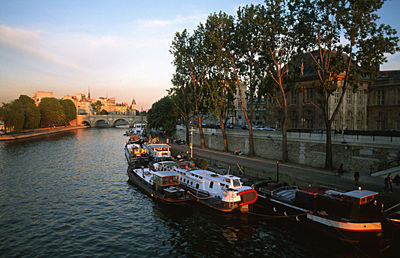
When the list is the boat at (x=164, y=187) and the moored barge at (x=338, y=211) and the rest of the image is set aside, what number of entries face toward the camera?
0

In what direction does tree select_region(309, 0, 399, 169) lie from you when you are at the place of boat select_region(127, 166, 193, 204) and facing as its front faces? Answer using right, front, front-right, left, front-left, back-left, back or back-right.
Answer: back-right

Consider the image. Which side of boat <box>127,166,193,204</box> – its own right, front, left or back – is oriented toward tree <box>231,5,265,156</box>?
right

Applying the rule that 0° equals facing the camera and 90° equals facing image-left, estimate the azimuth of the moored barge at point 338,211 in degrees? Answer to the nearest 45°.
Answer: approximately 135°

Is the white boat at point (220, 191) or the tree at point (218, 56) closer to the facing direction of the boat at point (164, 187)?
the tree

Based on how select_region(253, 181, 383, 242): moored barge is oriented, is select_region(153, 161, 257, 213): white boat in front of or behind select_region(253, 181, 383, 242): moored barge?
in front

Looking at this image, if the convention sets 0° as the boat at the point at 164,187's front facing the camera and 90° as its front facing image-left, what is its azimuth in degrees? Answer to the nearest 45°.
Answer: approximately 135°

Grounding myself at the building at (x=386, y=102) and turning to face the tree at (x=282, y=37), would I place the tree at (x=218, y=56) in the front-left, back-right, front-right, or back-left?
front-right

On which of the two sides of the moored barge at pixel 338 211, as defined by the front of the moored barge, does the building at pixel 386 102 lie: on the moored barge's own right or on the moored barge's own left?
on the moored barge's own right

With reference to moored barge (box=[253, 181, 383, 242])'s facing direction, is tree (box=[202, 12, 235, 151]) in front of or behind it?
in front

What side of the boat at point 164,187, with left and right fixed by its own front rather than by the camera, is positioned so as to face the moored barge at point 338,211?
back
